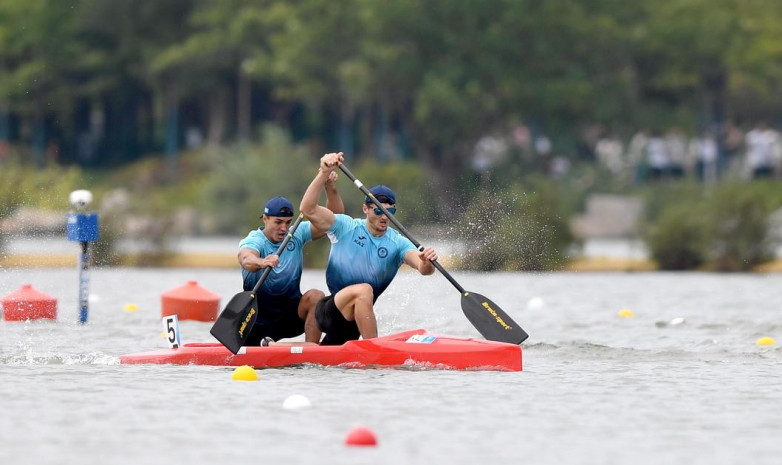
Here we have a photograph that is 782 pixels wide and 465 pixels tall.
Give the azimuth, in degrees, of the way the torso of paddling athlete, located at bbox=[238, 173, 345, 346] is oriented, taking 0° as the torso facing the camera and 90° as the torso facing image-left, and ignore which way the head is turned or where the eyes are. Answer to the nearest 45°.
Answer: approximately 315°

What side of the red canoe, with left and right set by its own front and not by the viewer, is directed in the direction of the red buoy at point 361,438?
right

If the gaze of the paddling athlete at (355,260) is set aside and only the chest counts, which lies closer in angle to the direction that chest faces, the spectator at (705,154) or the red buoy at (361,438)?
the red buoy

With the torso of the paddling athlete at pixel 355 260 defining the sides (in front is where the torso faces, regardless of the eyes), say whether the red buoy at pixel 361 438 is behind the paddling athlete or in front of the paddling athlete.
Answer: in front

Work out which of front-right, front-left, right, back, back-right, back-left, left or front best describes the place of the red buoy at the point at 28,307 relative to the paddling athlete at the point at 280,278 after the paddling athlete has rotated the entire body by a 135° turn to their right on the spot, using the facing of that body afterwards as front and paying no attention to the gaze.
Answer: front-right

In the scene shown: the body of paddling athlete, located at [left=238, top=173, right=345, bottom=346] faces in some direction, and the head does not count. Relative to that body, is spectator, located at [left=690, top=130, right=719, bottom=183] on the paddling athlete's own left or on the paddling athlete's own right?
on the paddling athlete's own left

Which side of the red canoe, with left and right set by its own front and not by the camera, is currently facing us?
right
